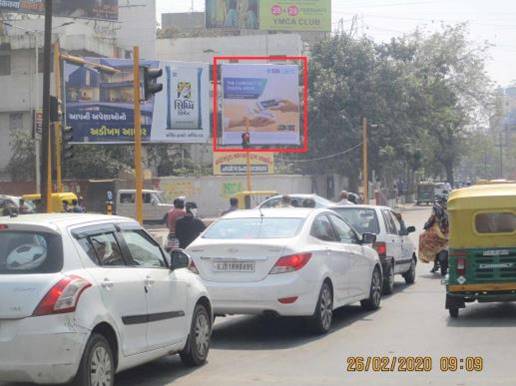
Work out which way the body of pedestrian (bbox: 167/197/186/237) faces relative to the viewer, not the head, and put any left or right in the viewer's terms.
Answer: facing away from the viewer and to the right of the viewer

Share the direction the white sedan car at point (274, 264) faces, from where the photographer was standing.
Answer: facing away from the viewer and to the right of the viewer

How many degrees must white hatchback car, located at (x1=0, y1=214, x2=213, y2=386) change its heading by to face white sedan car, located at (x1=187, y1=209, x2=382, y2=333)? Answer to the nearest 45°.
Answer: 0° — it already faces it

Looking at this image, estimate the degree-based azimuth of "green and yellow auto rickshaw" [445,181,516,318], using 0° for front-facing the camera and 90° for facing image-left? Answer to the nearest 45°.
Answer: approximately 180°

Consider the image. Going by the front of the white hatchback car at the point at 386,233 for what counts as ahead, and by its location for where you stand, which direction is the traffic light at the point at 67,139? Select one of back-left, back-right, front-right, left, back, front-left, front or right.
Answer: left

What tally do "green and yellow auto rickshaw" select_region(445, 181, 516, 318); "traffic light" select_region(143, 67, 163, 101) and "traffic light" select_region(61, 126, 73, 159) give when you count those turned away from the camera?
1

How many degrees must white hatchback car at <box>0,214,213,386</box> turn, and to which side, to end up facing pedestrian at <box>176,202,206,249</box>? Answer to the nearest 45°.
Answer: approximately 45° to its left

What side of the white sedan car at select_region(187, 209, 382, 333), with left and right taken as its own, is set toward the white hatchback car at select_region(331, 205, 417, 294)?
front

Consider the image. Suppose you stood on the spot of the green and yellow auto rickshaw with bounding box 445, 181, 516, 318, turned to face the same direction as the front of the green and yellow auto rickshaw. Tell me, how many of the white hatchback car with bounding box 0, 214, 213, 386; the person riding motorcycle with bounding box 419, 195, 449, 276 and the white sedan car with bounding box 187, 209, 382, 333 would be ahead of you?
1

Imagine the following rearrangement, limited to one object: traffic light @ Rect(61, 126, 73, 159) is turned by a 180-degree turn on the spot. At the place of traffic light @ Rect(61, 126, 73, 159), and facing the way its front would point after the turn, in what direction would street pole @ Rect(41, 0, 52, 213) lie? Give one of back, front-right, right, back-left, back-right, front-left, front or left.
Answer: left

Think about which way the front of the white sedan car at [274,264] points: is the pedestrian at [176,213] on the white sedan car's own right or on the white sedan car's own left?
on the white sedan car's own left
